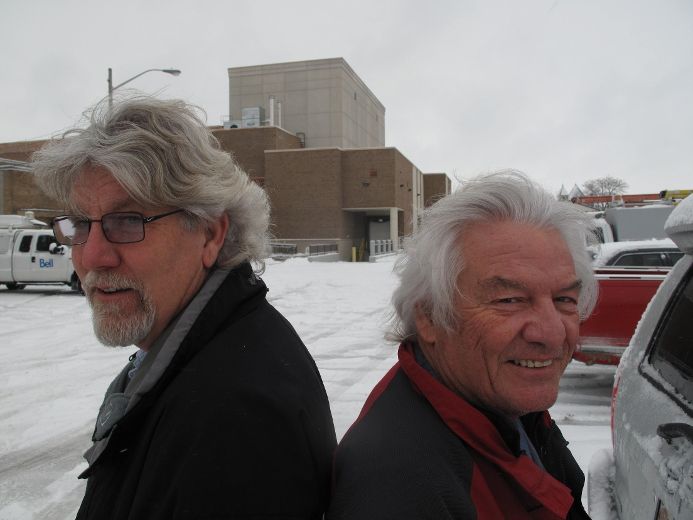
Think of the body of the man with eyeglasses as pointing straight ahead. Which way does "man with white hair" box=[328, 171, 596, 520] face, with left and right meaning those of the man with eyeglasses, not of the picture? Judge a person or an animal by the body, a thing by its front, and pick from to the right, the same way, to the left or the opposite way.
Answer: to the left

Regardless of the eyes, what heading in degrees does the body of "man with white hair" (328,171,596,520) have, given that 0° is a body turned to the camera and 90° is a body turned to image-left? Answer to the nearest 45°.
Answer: approximately 315°

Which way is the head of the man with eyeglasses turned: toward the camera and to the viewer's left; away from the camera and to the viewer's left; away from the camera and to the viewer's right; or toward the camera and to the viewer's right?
toward the camera and to the viewer's left

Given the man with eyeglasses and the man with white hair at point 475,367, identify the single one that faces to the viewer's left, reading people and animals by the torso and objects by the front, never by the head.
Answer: the man with eyeglasses

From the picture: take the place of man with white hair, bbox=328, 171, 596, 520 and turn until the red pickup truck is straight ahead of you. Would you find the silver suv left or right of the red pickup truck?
right

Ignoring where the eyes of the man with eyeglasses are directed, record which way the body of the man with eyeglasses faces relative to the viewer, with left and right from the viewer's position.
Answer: facing to the left of the viewer

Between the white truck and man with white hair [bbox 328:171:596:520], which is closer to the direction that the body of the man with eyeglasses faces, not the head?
the white truck
